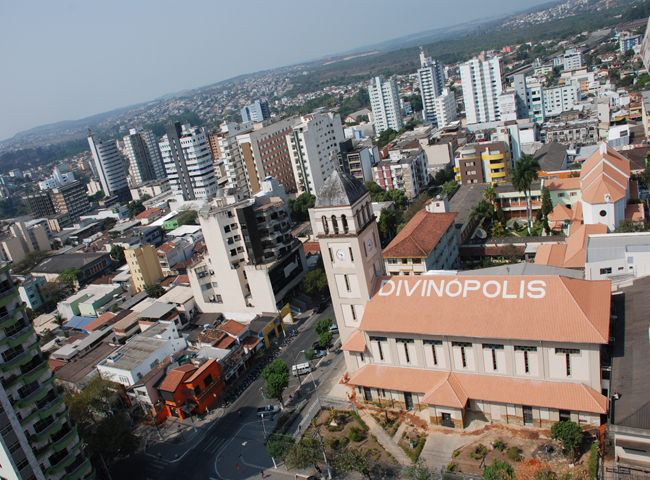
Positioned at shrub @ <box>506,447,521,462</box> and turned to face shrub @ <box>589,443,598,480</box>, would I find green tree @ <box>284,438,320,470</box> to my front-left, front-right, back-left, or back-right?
back-right

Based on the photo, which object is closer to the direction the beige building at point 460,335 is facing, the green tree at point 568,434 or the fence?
the fence

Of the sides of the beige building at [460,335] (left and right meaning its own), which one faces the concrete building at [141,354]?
front

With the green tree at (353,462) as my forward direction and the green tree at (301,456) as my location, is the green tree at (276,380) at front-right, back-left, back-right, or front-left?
back-left

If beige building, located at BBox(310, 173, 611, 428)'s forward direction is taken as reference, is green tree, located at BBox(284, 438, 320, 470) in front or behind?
in front

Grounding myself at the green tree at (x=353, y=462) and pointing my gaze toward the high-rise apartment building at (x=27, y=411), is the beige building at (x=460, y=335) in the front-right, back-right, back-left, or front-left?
back-right

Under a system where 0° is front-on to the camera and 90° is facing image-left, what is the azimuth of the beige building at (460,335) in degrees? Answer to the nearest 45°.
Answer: approximately 90°

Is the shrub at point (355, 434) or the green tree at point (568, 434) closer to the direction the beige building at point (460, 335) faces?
the shrub
